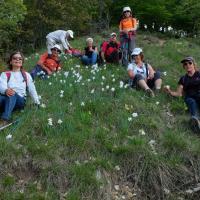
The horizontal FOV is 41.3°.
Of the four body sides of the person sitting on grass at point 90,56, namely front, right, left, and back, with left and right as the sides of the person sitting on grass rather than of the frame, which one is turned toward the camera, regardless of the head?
front

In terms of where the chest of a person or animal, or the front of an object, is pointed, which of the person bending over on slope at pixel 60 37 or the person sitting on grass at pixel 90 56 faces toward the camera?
the person sitting on grass

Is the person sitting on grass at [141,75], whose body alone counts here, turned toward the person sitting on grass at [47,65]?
no

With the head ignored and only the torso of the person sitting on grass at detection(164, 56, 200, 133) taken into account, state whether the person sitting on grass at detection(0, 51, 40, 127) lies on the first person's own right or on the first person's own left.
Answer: on the first person's own right

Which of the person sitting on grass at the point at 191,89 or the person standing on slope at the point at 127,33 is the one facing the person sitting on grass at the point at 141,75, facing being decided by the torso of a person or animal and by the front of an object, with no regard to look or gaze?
the person standing on slope

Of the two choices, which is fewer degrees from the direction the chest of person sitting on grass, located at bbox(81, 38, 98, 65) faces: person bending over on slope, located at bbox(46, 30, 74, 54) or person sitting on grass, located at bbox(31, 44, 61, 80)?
the person sitting on grass

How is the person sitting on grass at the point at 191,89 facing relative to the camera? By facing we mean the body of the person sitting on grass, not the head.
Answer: toward the camera

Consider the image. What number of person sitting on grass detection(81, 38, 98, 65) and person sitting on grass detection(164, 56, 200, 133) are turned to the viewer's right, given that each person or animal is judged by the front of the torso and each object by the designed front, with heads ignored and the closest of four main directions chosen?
0

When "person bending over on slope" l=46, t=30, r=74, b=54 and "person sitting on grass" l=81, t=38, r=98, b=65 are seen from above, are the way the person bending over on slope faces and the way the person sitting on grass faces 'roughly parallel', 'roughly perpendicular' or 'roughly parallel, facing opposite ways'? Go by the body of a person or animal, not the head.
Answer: roughly perpendicular

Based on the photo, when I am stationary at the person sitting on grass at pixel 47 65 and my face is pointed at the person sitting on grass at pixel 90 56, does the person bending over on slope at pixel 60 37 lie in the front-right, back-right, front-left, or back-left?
front-left

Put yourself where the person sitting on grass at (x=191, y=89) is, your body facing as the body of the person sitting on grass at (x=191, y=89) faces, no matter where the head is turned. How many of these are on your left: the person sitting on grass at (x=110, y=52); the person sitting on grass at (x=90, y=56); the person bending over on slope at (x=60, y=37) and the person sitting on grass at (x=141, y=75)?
0

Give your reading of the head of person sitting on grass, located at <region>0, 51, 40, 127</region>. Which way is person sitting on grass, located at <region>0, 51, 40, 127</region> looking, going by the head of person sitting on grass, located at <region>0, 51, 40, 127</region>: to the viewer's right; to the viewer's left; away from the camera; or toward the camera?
toward the camera

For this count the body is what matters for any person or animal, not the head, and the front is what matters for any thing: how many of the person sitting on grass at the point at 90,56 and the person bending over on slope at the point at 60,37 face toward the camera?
1

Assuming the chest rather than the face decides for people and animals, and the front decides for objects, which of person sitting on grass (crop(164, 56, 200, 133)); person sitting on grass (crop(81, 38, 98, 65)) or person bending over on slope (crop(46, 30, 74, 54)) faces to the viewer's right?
the person bending over on slope
